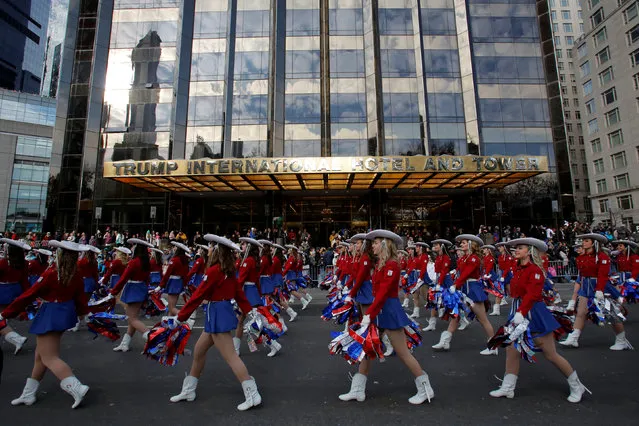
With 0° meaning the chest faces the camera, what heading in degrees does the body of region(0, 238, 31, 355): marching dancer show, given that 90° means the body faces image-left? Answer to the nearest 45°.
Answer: approximately 90°

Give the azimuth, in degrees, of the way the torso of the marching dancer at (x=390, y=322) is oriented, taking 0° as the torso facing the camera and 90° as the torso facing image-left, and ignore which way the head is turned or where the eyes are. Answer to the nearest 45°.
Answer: approximately 90°

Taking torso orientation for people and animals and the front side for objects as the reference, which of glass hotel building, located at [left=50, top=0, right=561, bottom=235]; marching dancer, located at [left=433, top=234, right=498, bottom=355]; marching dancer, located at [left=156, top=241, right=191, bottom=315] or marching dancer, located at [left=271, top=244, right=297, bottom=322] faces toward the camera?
the glass hotel building

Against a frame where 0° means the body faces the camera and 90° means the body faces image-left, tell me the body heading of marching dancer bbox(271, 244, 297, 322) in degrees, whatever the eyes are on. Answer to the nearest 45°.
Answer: approximately 90°

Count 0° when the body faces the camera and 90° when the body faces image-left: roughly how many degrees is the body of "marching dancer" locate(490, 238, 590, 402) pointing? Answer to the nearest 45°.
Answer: approximately 90°
